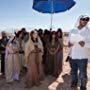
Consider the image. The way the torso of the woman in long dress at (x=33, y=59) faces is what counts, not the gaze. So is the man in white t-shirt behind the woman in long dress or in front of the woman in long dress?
in front

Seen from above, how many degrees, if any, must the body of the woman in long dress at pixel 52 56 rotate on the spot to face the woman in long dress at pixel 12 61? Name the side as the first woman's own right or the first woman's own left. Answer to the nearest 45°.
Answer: approximately 45° to the first woman's own right

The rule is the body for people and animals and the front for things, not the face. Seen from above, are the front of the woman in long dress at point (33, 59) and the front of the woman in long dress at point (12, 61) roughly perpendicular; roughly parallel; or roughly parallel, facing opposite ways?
roughly parallel

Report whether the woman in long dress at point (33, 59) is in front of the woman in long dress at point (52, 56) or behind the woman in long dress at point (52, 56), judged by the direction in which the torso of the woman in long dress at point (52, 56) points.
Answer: in front

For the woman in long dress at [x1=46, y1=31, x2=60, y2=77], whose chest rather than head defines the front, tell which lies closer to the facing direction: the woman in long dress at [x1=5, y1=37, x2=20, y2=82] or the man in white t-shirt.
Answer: the man in white t-shirt

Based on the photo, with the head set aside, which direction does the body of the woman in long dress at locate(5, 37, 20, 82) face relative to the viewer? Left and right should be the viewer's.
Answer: facing the viewer and to the right of the viewer
